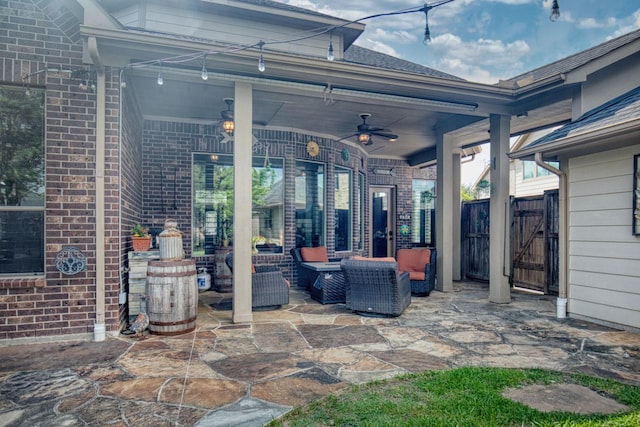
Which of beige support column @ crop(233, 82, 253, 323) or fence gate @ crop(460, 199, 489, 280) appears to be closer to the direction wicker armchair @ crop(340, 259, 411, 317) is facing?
the fence gate

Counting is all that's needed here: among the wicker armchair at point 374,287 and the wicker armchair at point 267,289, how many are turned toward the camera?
0

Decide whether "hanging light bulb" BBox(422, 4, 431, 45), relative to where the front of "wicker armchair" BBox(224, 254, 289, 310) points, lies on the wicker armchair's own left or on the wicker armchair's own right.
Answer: on the wicker armchair's own right

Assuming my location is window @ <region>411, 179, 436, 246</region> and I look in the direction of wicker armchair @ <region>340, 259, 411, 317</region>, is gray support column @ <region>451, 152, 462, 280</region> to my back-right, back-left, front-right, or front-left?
front-left

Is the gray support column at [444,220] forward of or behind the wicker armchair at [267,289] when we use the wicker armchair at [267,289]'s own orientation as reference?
forward

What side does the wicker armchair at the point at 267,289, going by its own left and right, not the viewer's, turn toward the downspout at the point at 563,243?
front

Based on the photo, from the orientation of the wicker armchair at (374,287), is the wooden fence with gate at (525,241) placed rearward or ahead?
ahead

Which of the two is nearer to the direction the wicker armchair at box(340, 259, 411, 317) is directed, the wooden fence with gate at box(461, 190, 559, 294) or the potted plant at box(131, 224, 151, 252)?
the wooden fence with gate

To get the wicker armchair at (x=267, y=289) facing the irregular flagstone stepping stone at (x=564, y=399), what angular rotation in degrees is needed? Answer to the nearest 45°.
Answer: approximately 45° to its right

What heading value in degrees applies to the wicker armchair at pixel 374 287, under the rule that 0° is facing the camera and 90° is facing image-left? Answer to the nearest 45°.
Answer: approximately 225°

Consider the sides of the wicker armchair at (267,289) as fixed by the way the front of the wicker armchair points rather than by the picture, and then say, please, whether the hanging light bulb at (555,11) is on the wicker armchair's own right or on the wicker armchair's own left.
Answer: on the wicker armchair's own right

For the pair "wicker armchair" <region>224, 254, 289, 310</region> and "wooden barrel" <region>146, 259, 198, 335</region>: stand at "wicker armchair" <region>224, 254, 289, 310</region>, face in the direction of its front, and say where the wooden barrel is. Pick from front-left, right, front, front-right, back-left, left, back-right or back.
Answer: back-right

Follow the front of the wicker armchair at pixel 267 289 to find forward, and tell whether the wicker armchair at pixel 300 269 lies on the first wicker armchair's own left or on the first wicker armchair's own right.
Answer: on the first wicker armchair's own left

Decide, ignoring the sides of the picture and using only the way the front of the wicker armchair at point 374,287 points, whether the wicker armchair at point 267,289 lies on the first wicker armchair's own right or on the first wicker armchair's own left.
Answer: on the first wicker armchair's own left

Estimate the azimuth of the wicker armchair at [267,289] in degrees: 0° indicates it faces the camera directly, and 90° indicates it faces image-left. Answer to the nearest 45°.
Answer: approximately 270°

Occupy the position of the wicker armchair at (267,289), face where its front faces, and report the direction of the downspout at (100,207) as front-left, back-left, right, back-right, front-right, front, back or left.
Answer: back-right
